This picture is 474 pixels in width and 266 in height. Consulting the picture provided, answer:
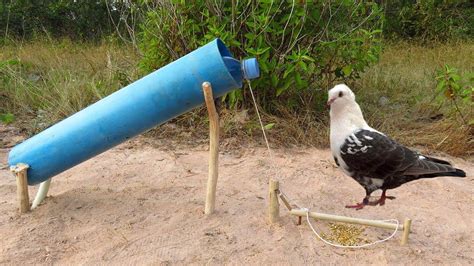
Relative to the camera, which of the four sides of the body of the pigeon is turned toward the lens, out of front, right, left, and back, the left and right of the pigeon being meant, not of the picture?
left

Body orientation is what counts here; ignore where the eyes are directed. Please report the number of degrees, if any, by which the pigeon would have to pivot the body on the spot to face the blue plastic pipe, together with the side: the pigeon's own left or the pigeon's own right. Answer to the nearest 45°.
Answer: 0° — it already faces it

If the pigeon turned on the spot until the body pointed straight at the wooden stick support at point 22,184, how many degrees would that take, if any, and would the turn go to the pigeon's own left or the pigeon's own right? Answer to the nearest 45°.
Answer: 0° — it already faces it

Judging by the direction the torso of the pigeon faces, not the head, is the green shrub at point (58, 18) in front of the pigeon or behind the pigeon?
in front

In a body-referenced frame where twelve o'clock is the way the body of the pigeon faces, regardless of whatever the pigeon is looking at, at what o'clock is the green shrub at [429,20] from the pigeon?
The green shrub is roughly at 3 o'clock from the pigeon.

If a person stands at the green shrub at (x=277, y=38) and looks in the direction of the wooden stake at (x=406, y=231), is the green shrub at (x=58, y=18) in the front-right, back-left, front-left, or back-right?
back-right

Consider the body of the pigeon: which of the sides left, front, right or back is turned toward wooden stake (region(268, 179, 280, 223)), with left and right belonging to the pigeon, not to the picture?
front

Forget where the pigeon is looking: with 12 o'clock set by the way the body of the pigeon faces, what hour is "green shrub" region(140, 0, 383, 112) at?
The green shrub is roughly at 2 o'clock from the pigeon.
